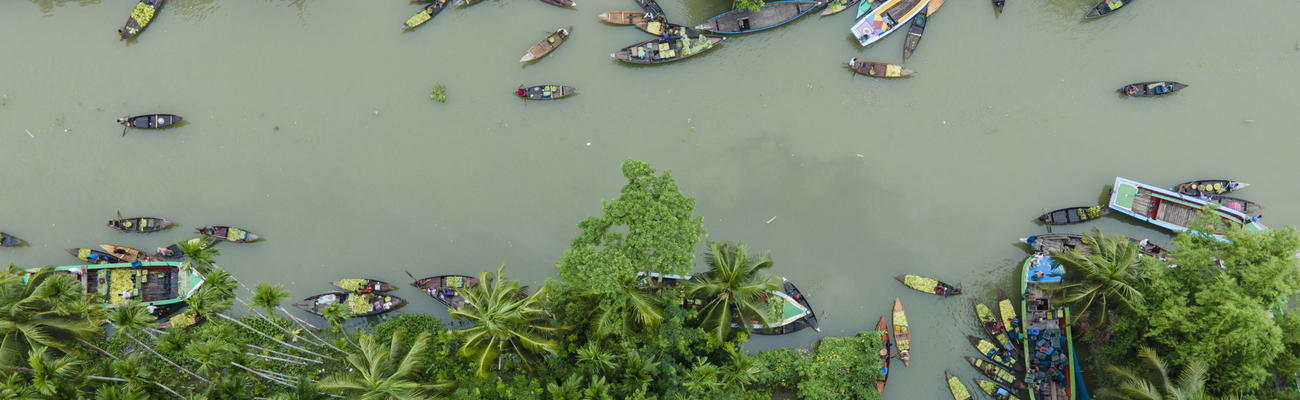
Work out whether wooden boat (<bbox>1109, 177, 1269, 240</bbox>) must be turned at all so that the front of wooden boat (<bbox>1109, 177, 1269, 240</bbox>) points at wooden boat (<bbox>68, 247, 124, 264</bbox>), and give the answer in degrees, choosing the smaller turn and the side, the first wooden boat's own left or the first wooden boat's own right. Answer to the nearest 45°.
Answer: approximately 135° to the first wooden boat's own right

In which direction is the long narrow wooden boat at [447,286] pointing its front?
to the viewer's left

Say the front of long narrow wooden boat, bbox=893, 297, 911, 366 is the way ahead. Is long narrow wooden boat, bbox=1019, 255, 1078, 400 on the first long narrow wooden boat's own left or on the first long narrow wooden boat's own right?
on the first long narrow wooden boat's own right

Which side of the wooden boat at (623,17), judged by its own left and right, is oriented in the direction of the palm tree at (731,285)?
left

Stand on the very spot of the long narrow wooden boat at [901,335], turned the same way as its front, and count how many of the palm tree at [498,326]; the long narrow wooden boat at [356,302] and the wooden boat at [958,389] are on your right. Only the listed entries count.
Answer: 1
